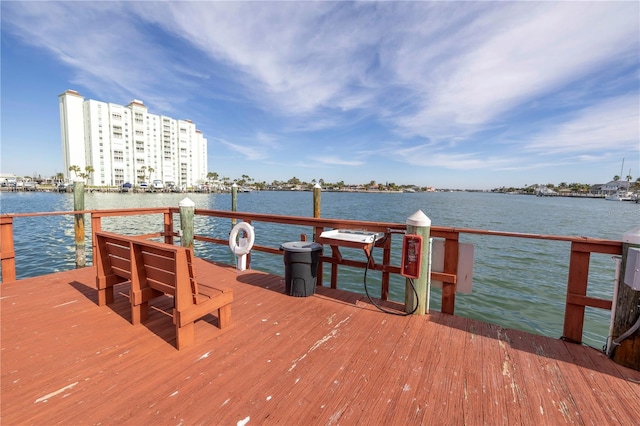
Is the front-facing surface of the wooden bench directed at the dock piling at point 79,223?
no

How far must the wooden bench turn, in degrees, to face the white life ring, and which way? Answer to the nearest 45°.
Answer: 0° — it already faces it

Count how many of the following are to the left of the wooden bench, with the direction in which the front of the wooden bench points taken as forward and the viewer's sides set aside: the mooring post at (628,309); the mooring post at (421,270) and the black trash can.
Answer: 0

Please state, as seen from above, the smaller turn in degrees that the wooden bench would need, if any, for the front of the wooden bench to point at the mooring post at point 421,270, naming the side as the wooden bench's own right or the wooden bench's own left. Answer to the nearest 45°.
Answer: approximately 45° to the wooden bench's own right

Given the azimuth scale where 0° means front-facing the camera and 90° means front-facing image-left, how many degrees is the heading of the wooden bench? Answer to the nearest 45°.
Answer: approximately 225°

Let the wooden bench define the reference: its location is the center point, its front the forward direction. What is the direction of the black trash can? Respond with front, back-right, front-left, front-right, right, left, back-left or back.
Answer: front-right

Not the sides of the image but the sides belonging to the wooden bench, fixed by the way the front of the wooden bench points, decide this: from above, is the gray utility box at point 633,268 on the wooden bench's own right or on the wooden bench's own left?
on the wooden bench's own right
